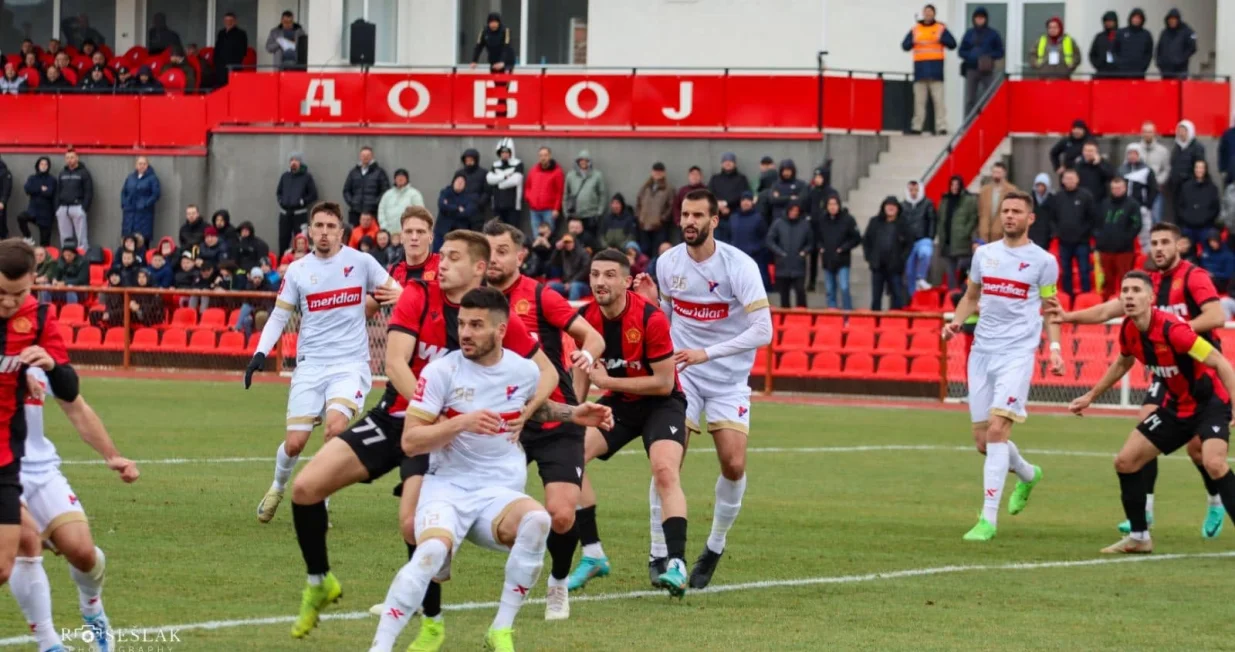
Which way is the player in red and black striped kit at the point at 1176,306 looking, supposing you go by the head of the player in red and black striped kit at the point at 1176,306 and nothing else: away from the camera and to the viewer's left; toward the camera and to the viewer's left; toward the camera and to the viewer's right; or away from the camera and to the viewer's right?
toward the camera and to the viewer's left

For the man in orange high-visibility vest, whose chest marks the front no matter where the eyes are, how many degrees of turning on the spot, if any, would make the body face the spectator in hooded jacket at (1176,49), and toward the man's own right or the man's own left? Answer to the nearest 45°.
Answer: approximately 90° to the man's own left

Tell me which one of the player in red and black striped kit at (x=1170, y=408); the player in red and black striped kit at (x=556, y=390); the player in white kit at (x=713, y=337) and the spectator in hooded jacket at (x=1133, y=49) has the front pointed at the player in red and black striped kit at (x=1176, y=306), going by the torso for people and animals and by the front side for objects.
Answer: the spectator in hooded jacket

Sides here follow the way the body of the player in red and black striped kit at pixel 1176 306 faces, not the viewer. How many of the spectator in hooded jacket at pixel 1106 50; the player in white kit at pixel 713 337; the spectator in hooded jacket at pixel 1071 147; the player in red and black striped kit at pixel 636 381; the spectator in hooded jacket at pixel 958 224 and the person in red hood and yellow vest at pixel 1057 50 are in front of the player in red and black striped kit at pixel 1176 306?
2

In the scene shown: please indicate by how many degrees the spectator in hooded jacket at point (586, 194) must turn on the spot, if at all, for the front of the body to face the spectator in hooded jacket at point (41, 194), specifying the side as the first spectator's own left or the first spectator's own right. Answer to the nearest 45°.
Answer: approximately 135° to the first spectator's own right

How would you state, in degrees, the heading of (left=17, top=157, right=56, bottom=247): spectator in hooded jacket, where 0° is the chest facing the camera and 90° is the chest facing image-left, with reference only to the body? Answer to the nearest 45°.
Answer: approximately 0°

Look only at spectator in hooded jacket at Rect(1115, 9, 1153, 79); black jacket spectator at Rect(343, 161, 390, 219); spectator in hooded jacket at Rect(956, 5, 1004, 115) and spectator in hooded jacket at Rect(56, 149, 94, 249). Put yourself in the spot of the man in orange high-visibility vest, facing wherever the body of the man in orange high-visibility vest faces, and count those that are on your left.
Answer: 2

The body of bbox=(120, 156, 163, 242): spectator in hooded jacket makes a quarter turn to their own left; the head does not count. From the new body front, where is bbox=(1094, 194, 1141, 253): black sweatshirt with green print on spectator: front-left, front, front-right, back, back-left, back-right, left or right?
front-right

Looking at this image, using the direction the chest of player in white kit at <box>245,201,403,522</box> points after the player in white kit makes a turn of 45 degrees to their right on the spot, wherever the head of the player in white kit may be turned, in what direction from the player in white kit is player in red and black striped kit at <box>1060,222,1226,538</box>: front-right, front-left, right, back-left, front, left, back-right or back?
back-left
